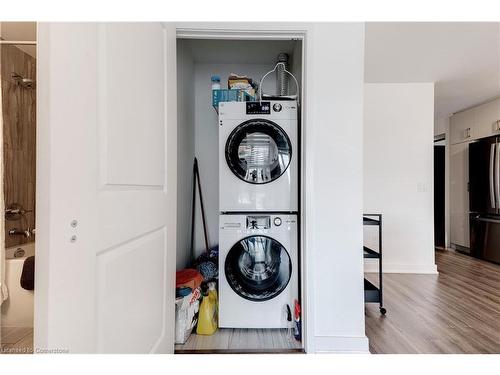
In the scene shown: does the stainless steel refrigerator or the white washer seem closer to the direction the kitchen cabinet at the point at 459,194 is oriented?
the white washer

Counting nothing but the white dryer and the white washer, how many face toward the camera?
2

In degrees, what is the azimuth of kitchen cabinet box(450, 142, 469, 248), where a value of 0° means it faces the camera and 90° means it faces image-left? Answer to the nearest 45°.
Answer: approximately 45°

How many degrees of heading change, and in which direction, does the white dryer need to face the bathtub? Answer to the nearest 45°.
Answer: approximately 90° to its right

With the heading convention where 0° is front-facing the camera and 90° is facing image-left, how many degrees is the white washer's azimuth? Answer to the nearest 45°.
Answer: approximately 0°

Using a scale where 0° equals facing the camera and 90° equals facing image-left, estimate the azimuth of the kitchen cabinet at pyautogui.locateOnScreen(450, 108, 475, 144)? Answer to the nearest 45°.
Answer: approximately 45°
